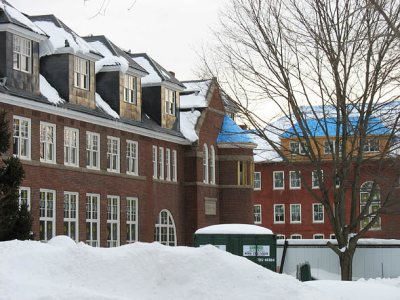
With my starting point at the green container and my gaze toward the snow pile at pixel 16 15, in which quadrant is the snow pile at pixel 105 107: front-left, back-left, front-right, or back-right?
front-right

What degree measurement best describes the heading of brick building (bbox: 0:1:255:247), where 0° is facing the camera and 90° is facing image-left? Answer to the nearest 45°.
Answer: approximately 315°

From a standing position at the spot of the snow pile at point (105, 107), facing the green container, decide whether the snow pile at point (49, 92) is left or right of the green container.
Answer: right
